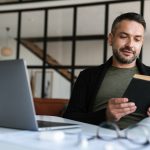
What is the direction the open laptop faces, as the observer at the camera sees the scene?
facing away from the viewer and to the right of the viewer

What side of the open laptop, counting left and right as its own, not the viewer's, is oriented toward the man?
front
